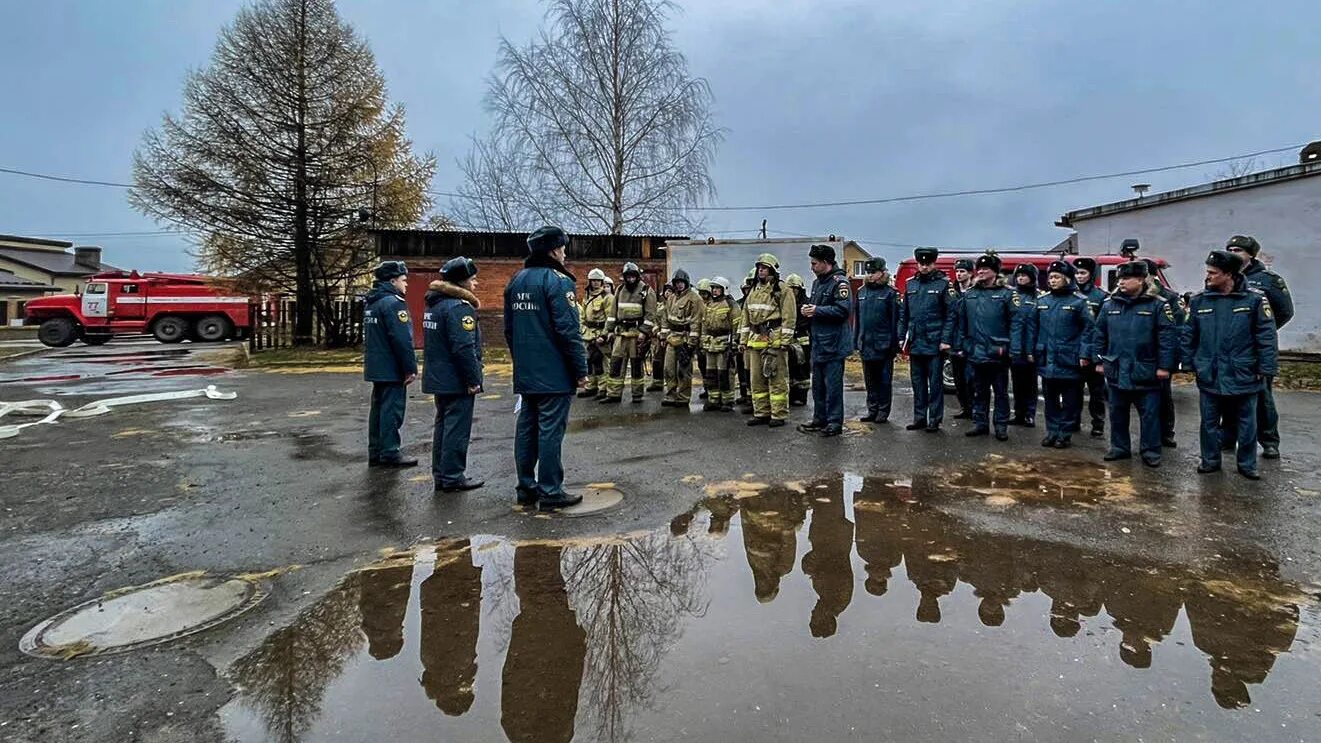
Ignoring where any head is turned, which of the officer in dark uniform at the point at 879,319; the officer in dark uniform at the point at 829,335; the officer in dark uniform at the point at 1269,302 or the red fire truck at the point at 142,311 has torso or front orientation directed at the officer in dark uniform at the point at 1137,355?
the officer in dark uniform at the point at 1269,302

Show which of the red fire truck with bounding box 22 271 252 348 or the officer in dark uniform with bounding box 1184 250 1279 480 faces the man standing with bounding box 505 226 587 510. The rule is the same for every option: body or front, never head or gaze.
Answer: the officer in dark uniform

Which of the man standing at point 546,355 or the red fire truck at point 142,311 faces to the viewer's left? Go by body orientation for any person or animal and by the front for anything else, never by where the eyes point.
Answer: the red fire truck

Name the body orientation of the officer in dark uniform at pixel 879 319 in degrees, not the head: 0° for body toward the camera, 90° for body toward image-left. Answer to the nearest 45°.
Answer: approximately 45°

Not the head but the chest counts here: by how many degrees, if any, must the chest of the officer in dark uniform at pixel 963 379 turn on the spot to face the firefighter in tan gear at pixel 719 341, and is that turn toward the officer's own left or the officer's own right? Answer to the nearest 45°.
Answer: approximately 45° to the officer's own right

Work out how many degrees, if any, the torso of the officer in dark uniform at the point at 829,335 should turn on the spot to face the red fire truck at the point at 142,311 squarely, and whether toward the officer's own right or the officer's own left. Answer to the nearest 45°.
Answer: approximately 90° to the officer's own right

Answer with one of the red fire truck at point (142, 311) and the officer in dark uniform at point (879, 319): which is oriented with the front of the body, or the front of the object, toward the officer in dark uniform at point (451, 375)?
the officer in dark uniform at point (879, 319)

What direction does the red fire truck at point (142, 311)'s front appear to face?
to the viewer's left

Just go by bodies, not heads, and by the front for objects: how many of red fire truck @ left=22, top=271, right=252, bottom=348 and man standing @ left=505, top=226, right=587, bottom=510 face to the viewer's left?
1

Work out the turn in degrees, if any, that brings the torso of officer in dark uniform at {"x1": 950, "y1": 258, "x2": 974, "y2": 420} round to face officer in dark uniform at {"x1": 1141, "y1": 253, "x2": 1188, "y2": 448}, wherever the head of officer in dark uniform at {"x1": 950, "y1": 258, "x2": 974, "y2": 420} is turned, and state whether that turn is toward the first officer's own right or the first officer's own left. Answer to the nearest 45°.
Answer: approximately 90° to the first officer's own left

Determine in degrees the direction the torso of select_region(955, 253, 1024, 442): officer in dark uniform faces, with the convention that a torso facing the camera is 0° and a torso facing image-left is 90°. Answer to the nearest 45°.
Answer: approximately 45°

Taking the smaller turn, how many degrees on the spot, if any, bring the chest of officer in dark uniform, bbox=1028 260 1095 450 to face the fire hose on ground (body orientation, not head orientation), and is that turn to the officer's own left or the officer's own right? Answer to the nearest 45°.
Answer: approximately 45° to the officer's own right
